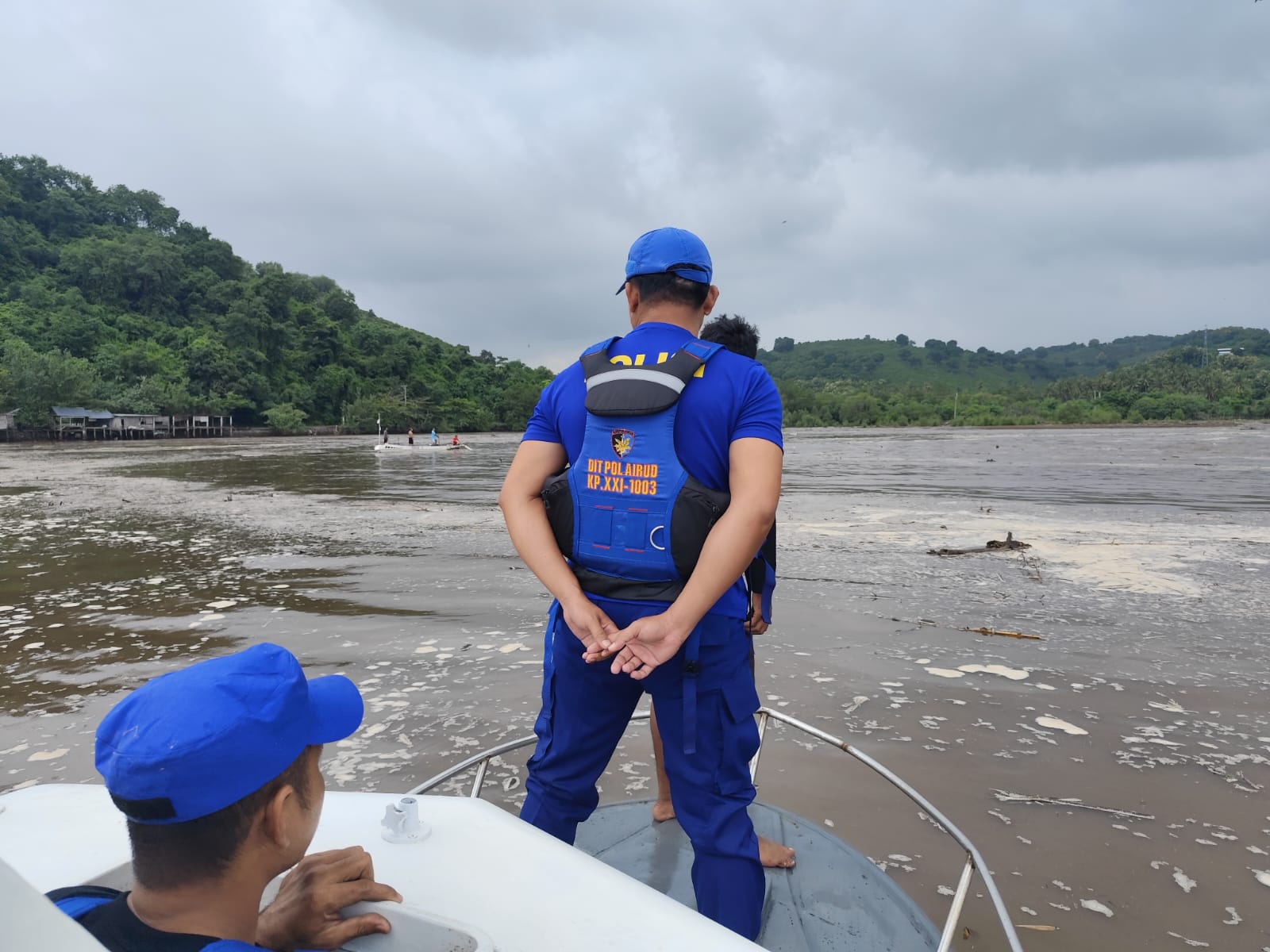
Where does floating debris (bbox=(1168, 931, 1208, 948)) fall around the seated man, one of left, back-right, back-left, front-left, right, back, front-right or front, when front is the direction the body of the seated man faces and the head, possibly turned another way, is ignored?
front-right

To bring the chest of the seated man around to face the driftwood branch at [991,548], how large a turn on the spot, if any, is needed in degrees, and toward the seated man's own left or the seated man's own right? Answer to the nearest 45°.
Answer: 0° — they already face it

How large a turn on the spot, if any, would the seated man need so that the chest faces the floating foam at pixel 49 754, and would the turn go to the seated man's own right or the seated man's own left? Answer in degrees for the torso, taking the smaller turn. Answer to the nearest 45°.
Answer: approximately 45° to the seated man's own left

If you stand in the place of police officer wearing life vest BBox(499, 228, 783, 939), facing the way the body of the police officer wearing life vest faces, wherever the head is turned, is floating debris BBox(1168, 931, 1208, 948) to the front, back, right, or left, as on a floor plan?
right

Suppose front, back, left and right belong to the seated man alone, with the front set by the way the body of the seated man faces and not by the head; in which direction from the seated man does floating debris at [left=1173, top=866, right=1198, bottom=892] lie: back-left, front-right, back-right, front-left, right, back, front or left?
front-right

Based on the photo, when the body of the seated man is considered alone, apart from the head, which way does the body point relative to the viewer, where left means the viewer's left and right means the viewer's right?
facing away from the viewer and to the right of the viewer

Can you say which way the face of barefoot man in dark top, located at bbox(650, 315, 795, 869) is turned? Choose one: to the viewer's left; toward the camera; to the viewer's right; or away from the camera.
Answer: away from the camera

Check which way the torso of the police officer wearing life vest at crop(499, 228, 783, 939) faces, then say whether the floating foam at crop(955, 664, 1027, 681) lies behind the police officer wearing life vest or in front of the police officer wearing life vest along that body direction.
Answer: in front

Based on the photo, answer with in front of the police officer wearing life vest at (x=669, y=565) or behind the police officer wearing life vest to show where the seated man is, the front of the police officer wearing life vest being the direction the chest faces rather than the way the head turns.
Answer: behind

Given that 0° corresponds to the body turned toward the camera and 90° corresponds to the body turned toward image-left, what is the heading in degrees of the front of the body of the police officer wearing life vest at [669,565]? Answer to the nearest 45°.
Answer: approximately 180°

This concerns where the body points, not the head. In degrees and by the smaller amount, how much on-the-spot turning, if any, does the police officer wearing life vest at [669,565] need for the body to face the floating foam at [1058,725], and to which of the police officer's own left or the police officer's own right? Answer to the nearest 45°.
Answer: approximately 45° to the police officer's own right

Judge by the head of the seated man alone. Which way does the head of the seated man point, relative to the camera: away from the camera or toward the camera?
away from the camera

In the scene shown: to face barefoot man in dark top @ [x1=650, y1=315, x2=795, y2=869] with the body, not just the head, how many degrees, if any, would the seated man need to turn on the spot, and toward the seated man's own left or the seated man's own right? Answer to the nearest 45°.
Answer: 0° — they already face them
